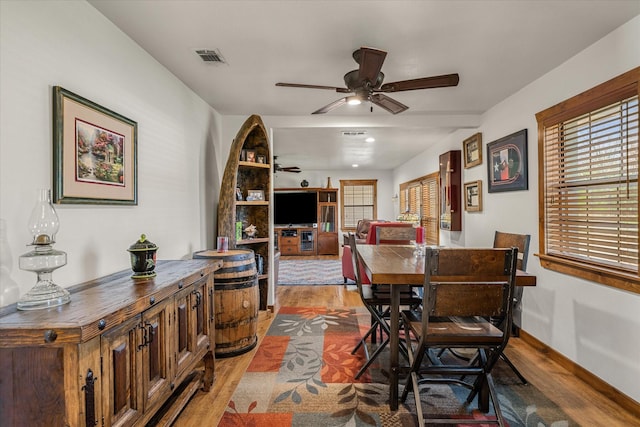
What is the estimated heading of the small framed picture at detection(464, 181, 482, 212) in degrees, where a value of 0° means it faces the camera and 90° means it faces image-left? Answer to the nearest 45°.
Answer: approximately 45°

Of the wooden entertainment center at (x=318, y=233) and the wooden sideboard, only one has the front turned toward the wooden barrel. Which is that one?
the wooden entertainment center

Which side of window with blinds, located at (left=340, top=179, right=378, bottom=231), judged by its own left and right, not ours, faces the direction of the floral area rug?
front

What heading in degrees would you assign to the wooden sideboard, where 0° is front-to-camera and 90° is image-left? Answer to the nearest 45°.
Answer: approximately 315°

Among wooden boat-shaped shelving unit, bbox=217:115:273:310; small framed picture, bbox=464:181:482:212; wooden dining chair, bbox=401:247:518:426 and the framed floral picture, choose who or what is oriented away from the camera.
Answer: the wooden dining chair

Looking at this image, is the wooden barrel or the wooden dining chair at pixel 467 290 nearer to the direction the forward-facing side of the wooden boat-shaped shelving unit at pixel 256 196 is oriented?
the wooden dining chair

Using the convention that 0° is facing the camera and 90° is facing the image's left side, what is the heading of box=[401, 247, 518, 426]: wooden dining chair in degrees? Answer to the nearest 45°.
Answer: approximately 180°

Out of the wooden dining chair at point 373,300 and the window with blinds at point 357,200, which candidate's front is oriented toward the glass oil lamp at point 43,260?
the window with blinds

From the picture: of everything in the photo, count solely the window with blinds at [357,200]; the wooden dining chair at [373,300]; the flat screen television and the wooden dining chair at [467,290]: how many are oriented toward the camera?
2

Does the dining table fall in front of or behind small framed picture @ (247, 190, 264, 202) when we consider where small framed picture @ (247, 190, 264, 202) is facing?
in front

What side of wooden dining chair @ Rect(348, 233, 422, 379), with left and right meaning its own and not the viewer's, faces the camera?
right

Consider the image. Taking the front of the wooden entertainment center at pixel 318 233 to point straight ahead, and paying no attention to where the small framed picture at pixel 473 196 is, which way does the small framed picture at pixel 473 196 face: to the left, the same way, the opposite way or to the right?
to the right

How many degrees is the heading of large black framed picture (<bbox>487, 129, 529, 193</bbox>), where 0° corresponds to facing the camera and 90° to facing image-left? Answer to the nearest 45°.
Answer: approximately 45°
